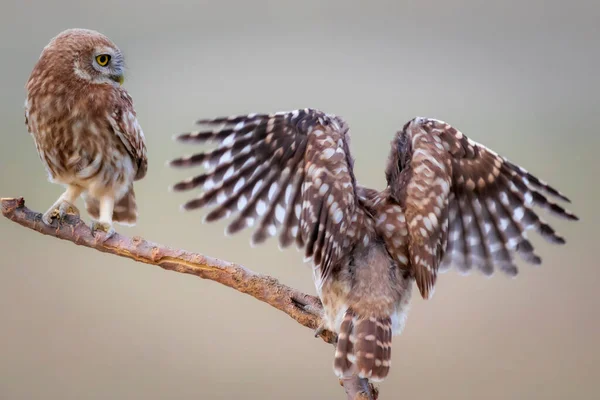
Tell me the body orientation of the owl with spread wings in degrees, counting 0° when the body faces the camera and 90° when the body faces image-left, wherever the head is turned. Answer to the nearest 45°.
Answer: approximately 180°

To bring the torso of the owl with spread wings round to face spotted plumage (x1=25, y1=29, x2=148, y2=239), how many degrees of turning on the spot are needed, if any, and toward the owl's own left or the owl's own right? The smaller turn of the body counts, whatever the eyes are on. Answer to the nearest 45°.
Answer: approximately 90° to the owl's own left
